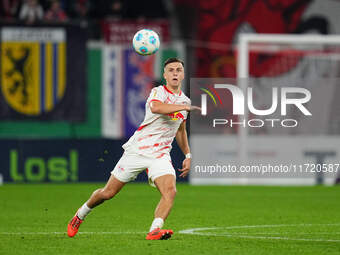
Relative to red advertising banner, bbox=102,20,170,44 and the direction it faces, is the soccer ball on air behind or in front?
in front

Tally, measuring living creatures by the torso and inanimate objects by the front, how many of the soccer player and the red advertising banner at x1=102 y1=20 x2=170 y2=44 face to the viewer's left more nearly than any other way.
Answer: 0

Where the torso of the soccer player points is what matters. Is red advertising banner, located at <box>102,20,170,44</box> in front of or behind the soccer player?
behind

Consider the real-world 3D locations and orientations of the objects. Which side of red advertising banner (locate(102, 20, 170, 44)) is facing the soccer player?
front
